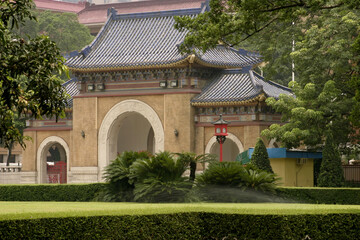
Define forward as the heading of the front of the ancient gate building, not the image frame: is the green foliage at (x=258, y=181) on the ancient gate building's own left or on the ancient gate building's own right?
on the ancient gate building's own left

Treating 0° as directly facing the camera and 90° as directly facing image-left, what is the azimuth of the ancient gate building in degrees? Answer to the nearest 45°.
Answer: approximately 45°

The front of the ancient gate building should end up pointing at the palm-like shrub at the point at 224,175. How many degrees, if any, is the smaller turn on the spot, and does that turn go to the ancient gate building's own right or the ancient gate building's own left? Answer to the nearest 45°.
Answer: approximately 45° to the ancient gate building's own left

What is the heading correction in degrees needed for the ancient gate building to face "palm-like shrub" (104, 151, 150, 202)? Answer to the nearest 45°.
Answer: approximately 45° to its left

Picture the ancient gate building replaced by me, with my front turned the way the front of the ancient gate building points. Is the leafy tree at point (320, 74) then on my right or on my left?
on my left

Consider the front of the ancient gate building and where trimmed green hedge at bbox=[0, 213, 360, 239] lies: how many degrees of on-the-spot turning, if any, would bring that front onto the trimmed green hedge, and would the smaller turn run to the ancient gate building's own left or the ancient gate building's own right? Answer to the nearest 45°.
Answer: approximately 45° to the ancient gate building's own left

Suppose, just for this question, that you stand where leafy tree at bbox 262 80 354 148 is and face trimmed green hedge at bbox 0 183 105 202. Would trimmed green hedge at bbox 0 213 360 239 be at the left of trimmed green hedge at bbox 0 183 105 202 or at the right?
left
